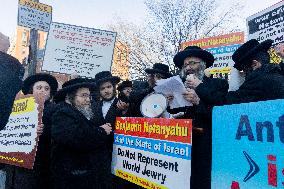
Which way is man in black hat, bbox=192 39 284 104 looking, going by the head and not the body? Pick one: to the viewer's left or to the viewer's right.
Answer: to the viewer's left

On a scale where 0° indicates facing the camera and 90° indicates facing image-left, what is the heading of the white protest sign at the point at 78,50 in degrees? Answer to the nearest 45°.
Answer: approximately 0°

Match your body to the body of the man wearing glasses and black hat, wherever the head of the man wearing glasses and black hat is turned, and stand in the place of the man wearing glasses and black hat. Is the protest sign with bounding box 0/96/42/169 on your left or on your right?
on your right

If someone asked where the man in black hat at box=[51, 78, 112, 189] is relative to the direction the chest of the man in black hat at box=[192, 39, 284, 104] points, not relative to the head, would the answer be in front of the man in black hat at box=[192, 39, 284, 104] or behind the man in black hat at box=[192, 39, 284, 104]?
in front

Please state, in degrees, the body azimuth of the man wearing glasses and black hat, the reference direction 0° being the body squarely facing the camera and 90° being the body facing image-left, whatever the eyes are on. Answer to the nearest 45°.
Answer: approximately 45°

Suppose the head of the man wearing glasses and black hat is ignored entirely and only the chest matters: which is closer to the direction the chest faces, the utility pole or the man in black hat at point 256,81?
the utility pole

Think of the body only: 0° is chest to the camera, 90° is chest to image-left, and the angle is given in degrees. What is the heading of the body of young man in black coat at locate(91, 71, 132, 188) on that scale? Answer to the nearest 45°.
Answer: approximately 0°

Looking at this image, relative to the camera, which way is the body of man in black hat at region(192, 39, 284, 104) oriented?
to the viewer's left
